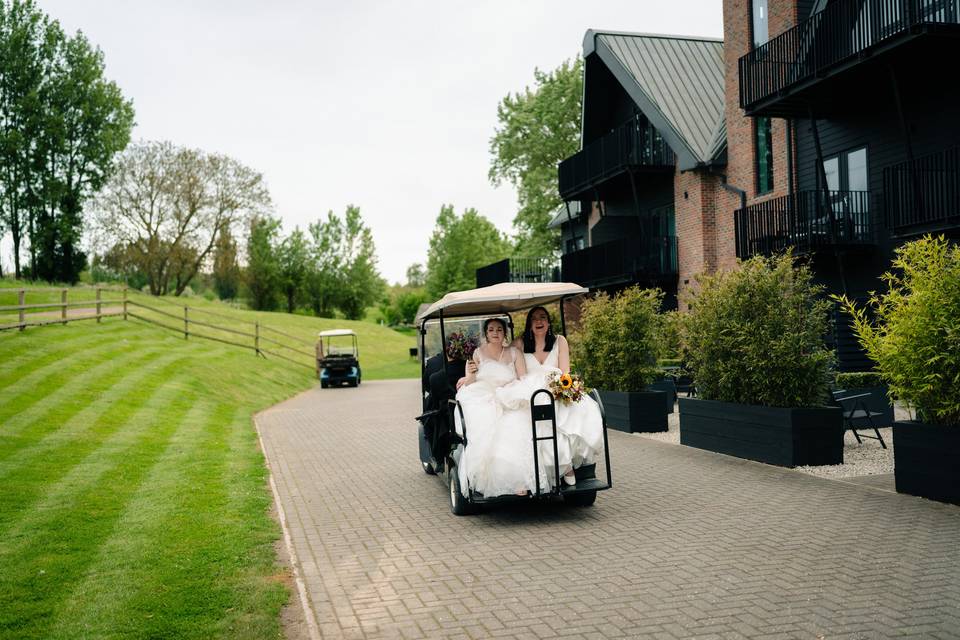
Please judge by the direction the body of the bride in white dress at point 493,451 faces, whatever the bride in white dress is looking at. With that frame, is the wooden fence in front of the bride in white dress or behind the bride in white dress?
behind

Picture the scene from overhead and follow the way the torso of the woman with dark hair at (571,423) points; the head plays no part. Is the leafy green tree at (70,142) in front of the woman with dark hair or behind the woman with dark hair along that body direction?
behind

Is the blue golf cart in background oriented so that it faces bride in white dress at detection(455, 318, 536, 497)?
yes

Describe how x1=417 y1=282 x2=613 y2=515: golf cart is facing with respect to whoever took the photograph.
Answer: facing away from the viewer and to the left of the viewer

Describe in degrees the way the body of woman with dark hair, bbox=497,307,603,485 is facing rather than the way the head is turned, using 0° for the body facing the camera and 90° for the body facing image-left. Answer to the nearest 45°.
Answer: approximately 0°

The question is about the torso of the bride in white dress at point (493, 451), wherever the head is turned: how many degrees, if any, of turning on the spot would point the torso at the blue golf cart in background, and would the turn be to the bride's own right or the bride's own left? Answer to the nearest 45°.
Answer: approximately 180°

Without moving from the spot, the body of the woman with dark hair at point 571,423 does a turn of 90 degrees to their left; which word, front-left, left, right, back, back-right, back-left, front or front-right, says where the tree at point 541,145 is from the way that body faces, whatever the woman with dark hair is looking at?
left

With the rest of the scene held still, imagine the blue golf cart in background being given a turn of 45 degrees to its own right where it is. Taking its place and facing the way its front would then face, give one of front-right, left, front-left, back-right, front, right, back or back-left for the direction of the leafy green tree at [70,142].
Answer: right

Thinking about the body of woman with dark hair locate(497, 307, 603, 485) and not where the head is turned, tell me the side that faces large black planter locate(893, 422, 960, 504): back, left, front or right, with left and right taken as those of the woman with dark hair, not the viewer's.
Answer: left
